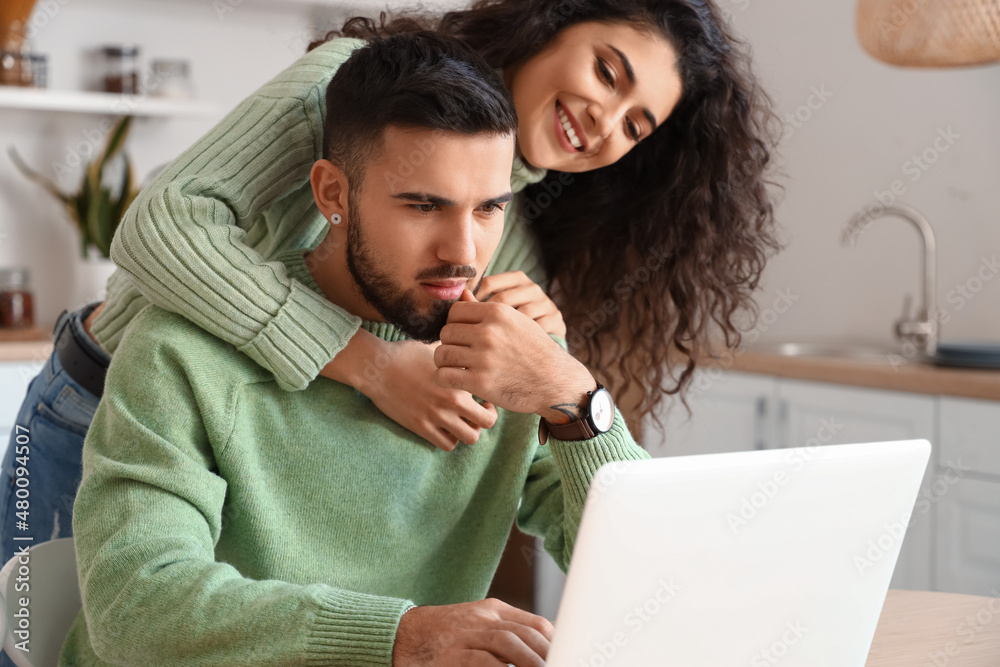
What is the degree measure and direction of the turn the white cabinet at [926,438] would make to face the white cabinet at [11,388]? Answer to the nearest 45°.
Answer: approximately 45° to its right

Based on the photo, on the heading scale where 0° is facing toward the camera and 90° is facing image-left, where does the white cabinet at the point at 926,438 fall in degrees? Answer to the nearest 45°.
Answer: approximately 45°

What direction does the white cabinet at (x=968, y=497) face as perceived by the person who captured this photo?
facing the viewer and to the left of the viewer

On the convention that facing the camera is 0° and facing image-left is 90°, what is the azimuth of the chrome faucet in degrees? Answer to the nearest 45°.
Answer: approximately 90°

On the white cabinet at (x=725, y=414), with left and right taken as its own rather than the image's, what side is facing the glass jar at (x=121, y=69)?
right

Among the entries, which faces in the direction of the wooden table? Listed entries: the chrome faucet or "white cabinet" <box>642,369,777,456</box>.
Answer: the white cabinet

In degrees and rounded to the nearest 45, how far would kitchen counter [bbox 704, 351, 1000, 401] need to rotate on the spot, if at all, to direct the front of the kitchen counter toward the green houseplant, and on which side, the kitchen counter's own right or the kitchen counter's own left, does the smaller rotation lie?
approximately 45° to the kitchen counter's own right

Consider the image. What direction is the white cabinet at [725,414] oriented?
toward the camera

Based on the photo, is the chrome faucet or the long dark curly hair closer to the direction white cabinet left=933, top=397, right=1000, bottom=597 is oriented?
the long dark curly hair

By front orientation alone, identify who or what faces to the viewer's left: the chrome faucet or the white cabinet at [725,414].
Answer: the chrome faucet

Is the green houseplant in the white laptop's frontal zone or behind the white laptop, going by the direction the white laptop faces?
frontal zone

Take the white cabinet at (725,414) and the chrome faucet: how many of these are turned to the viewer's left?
1

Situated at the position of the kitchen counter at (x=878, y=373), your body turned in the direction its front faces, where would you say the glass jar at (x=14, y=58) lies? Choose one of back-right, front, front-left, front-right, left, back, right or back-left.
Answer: front-right

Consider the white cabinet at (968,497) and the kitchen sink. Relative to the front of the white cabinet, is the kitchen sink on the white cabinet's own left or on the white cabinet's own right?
on the white cabinet's own right

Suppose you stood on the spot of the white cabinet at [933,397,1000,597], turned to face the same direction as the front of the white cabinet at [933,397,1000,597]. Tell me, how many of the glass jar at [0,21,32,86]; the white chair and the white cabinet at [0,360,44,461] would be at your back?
0
